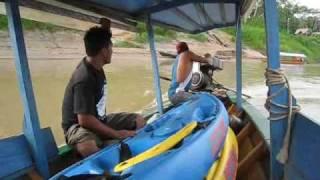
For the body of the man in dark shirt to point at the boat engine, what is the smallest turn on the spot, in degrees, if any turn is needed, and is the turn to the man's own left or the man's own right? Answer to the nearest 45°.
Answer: approximately 45° to the man's own left

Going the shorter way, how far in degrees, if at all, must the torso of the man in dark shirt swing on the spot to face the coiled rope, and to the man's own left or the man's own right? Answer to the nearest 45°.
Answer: approximately 45° to the man's own right

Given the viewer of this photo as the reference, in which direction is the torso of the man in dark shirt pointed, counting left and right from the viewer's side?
facing to the right of the viewer
